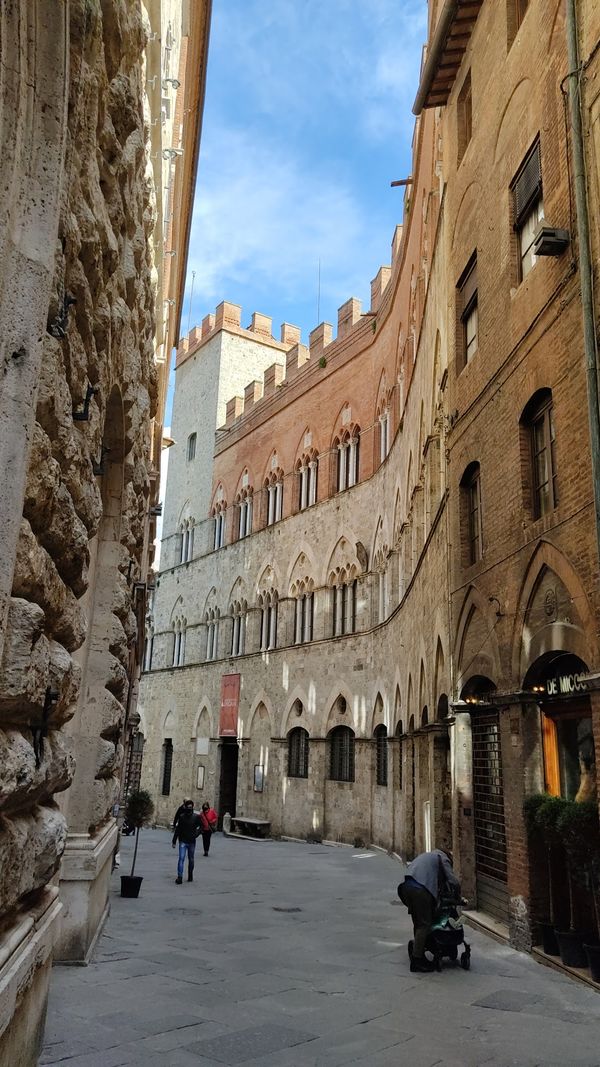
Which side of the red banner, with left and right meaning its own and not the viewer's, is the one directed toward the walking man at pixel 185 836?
front

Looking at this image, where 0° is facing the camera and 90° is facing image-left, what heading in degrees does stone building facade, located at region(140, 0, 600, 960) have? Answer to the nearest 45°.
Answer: approximately 45°

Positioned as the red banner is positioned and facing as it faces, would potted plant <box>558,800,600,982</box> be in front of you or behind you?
in front

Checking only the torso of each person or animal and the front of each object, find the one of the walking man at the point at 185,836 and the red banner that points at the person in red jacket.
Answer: the red banner

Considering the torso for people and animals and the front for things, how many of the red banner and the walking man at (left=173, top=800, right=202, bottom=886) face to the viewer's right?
0

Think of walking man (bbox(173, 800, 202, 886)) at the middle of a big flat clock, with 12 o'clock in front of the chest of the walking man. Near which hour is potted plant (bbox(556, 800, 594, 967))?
The potted plant is roughly at 11 o'clock from the walking man.

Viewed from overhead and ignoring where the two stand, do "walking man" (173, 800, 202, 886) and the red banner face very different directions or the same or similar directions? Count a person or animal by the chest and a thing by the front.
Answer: same or similar directions

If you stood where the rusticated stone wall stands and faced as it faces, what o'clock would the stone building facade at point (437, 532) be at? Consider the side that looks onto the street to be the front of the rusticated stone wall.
The stone building facade is roughly at 10 o'clock from the rusticated stone wall.

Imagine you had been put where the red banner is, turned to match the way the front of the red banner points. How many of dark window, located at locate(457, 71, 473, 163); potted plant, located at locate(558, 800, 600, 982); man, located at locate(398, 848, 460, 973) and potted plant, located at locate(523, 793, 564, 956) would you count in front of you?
4

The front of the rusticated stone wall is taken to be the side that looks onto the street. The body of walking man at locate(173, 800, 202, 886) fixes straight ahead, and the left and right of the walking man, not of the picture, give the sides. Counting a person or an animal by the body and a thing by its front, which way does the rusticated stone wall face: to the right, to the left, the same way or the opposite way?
to the left

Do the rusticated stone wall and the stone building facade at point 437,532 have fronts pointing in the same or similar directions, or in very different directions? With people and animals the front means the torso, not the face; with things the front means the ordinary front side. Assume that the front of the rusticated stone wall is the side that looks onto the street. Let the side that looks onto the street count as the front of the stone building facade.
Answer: very different directions

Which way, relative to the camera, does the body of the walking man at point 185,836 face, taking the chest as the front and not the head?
toward the camera

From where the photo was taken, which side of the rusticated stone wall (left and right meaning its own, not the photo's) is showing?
right

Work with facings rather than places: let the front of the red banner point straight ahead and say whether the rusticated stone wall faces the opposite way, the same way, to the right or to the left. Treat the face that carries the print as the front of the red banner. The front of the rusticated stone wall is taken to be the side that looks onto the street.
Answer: to the left

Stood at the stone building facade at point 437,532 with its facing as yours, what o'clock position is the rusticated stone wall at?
The rusticated stone wall is roughly at 11 o'clock from the stone building facade.

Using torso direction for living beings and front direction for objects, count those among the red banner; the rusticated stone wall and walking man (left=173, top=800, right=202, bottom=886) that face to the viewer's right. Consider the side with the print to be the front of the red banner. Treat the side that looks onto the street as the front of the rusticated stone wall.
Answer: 1
